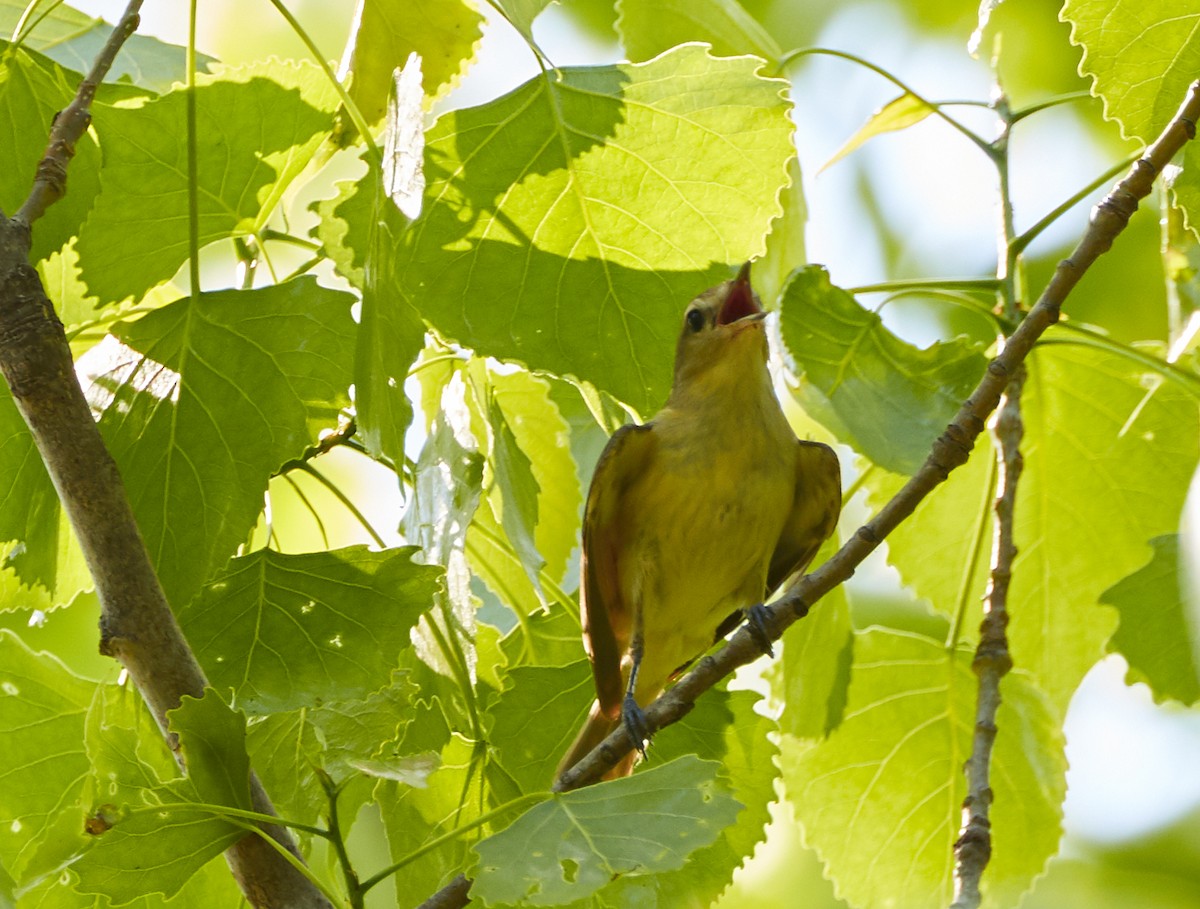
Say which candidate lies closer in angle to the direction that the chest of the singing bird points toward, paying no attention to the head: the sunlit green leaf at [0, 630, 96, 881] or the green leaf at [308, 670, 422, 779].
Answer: the green leaf

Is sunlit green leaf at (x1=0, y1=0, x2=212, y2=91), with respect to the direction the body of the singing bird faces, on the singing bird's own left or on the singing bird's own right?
on the singing bird's own right

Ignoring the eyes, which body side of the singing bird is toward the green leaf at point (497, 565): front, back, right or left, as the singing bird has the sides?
right

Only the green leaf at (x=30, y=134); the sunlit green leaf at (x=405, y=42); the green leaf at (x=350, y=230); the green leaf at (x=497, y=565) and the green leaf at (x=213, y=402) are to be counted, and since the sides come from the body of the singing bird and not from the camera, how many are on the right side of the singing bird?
5

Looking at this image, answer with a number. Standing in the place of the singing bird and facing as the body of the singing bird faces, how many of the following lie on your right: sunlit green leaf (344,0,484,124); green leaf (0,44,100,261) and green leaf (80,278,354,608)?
3

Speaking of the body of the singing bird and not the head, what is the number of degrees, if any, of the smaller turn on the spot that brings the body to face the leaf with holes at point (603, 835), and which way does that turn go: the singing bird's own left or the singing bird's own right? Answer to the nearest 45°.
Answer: approximately 45° to the singing bird's own right
